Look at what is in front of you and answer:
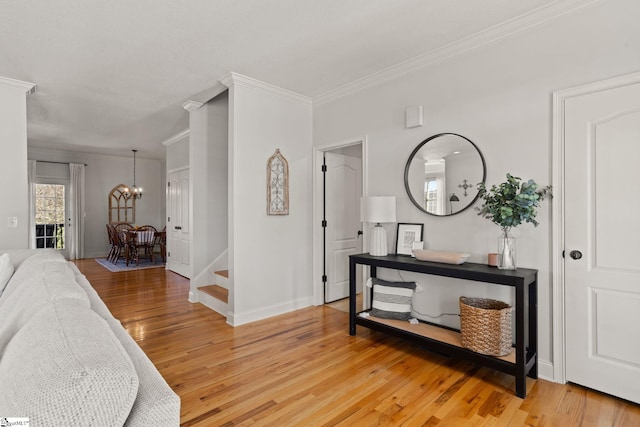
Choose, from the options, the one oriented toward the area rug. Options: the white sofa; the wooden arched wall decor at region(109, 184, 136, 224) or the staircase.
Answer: the wooden arched wall decor

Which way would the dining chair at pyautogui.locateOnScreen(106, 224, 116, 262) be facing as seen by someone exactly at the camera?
facing to the right of the viewer

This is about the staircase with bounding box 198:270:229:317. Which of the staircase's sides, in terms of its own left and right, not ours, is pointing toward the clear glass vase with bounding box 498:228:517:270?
left

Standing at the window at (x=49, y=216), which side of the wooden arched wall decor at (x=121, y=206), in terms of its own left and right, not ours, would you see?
right

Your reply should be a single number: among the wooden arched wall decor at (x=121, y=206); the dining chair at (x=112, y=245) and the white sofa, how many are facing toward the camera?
1

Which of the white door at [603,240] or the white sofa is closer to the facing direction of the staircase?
the white sofa

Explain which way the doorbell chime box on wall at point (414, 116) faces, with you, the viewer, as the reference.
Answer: facing the viewer and to the left of the viewer

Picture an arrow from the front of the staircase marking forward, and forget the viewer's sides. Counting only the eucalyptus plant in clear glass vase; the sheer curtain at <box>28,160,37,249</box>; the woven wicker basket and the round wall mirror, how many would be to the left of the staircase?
3

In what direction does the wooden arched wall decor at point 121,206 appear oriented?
toward the camera

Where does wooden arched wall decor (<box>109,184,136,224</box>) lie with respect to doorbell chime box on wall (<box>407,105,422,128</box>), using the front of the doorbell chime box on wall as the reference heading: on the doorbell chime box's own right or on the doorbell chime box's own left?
on the doorbell chime box's own right
